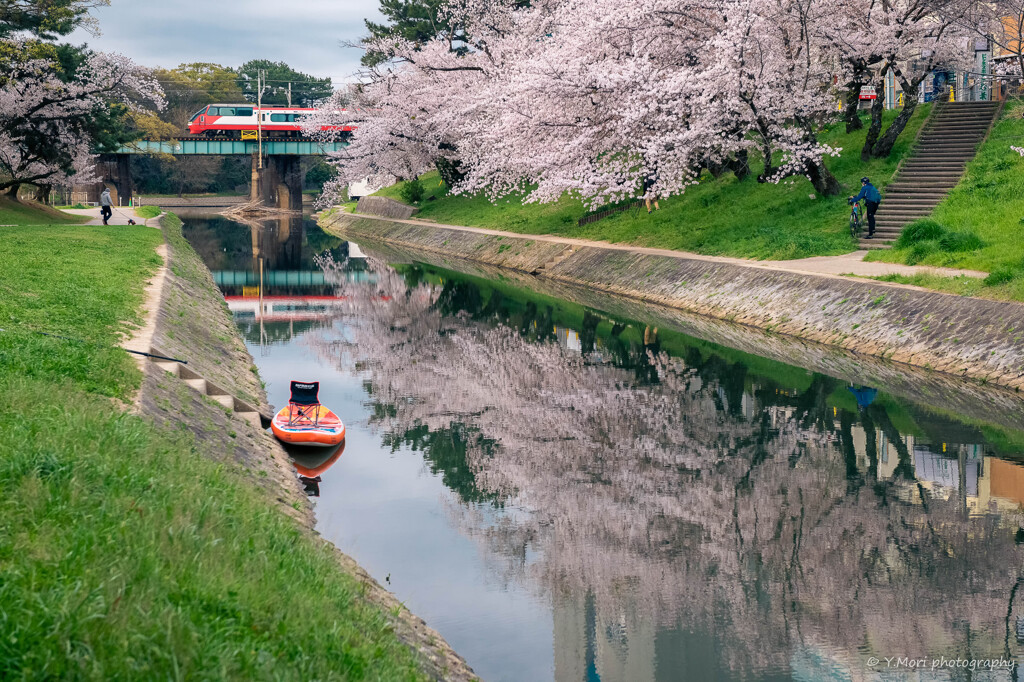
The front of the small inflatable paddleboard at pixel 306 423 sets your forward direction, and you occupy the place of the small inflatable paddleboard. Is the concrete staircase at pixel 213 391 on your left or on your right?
on your right

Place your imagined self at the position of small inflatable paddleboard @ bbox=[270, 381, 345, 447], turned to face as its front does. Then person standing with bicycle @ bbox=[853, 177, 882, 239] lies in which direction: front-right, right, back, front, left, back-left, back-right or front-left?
back-left

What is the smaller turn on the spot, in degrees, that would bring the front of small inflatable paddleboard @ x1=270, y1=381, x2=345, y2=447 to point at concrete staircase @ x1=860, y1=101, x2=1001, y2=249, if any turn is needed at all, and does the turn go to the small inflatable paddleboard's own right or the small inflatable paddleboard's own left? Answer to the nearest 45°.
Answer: approximately 135° to the small inflatable paddleboard's own left

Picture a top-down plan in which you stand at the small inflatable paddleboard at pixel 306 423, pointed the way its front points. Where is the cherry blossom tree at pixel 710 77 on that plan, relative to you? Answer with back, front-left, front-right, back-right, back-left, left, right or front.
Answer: back-left

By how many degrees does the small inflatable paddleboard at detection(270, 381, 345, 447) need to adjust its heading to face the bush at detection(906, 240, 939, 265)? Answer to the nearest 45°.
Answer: approximately 135° to its left

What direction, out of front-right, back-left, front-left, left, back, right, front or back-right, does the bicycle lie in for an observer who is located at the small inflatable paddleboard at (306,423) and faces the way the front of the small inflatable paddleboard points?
back-left

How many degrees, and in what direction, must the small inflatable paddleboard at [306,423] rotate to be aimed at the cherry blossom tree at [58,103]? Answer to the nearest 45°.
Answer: approximately 180°
